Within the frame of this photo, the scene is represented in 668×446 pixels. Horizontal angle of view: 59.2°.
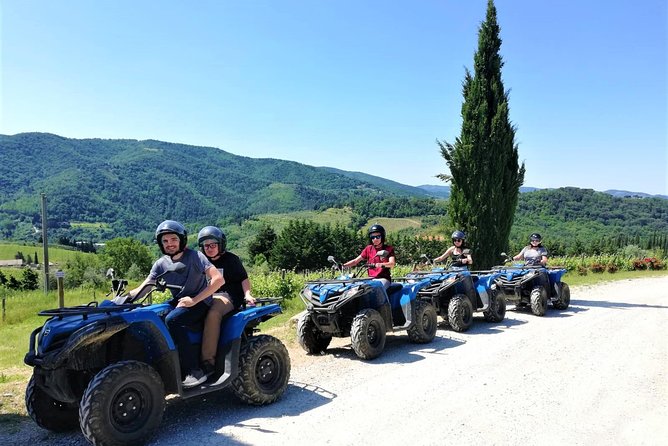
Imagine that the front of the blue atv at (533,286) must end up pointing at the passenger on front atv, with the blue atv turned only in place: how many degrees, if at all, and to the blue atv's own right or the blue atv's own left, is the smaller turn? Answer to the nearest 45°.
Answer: approximately 45° to the blue atv's own left

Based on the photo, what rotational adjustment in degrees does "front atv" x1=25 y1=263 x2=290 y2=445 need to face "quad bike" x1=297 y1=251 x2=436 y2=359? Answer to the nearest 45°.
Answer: approximately 180°

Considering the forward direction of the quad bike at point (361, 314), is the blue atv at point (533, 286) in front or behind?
behind

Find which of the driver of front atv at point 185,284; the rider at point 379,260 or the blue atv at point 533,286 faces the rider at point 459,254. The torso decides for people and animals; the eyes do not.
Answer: the blue atv

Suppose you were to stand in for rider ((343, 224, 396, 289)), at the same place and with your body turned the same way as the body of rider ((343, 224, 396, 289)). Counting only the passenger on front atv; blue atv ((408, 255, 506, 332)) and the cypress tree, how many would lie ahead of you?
1

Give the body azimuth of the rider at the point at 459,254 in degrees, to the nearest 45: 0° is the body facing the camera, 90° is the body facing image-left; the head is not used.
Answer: approximately 45°

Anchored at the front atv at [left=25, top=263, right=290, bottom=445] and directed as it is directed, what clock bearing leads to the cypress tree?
The cypress tree is roughly at 6 o'clock from the front atv.

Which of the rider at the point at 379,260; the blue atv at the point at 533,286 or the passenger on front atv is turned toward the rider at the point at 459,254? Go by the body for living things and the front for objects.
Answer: the blue atv

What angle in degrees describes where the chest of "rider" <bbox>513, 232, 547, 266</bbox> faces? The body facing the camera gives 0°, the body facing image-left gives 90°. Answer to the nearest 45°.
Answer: approximately 45°

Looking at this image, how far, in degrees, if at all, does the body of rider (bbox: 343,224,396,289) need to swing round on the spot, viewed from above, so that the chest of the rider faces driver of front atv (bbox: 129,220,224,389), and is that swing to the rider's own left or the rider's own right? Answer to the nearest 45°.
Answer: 0° — they already face them

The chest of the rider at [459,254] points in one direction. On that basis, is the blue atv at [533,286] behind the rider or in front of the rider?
behind
